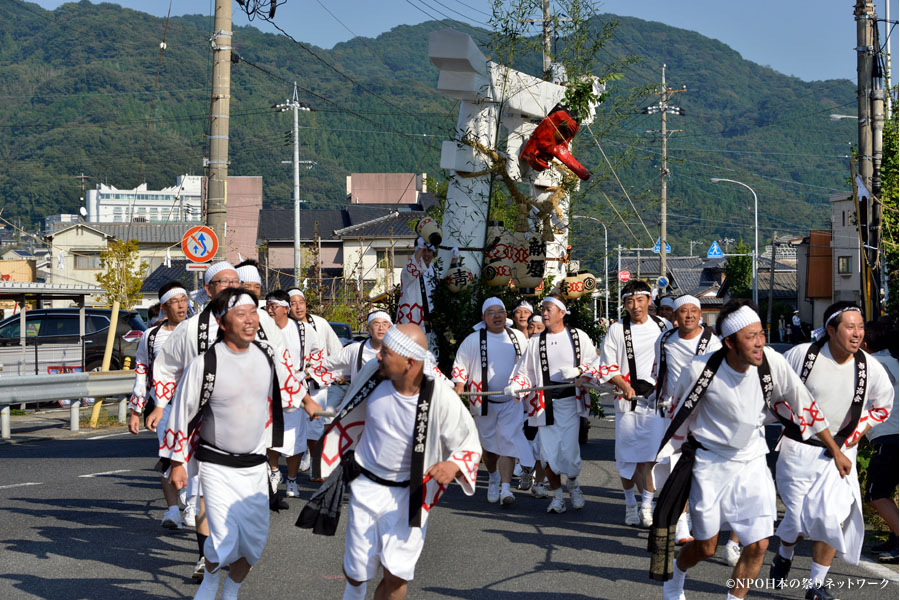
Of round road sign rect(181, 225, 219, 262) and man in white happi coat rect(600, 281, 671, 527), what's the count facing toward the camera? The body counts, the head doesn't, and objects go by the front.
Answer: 2

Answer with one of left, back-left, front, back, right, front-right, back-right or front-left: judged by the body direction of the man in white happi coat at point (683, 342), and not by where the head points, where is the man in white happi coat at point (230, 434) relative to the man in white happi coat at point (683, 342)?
front-right

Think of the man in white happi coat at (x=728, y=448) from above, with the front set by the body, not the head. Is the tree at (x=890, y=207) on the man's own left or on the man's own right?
on the man's own left

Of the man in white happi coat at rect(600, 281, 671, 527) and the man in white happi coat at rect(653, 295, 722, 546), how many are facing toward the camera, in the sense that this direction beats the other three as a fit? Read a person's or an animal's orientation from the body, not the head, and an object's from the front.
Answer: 2

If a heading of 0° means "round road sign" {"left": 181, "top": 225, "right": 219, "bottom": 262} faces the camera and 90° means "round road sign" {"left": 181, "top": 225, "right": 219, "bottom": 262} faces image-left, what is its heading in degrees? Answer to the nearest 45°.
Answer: approximately 0°

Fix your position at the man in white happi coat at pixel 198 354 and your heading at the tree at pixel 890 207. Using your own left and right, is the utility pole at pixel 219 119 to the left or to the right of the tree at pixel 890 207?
left

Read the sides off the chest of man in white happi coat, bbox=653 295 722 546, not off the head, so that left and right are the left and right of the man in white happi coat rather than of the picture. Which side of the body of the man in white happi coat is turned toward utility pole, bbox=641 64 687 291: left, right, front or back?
back
